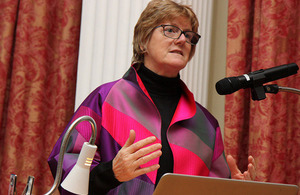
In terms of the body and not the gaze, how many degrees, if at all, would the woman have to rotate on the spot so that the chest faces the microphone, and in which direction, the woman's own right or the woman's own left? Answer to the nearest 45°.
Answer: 0° — they already face it

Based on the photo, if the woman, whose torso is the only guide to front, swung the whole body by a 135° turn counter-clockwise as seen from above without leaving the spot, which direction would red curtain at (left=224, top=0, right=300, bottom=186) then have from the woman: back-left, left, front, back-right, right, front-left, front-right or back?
front-right

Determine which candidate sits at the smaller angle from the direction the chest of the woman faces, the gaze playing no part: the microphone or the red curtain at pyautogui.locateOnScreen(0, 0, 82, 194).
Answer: the microphone

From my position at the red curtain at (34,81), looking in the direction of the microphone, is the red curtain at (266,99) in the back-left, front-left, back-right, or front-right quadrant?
front-left

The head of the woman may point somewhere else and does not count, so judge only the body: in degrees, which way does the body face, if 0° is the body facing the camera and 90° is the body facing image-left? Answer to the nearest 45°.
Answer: approximately 315°

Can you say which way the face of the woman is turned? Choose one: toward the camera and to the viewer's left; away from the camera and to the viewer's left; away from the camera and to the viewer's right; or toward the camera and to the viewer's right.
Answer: toward the camera and to the viewer's right

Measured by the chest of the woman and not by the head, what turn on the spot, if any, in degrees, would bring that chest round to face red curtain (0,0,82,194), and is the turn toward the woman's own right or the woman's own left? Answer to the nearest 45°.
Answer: approximately 180°
